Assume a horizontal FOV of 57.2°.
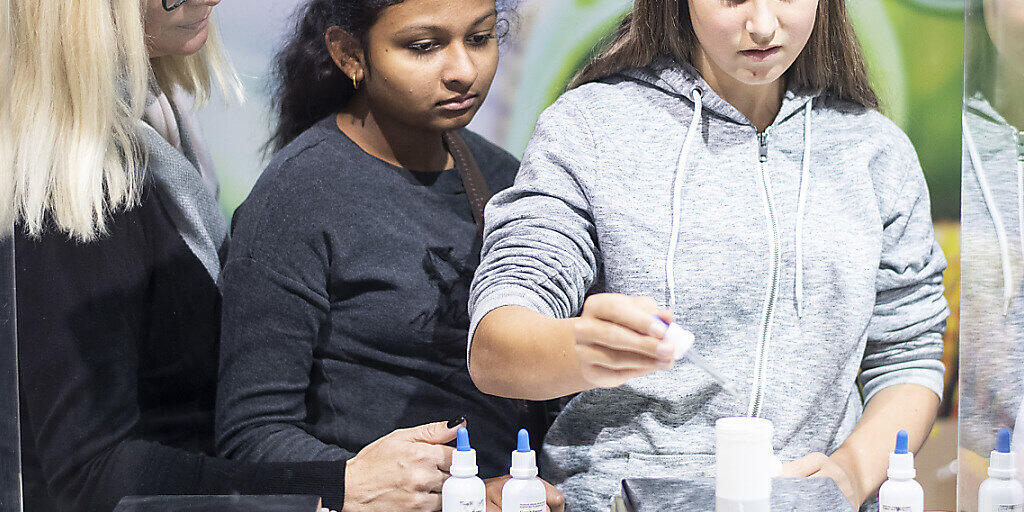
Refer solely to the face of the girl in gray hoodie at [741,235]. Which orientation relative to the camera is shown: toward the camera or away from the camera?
toward the camera

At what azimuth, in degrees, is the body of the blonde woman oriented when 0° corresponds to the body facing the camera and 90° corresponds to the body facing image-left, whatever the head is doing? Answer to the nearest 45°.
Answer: approximately 270°

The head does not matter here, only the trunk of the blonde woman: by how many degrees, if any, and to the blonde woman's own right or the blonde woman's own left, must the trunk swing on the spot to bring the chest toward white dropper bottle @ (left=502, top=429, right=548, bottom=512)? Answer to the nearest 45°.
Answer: approximately 45° to the blonde woman's own right

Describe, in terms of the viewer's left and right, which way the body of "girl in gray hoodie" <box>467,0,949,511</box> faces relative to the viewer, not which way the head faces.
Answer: facing the viewer

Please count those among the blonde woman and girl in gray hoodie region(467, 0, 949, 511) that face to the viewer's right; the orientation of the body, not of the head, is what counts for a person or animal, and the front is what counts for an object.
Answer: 1

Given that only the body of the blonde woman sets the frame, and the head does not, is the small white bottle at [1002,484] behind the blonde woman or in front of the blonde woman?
in front

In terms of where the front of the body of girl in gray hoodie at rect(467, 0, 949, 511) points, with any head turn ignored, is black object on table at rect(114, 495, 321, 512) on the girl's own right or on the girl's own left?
on the girl's own right

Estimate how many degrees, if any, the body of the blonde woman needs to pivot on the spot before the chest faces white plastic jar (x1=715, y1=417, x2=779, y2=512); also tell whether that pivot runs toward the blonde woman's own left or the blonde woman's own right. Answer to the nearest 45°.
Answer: approximately 45° to the blonde woman's own right

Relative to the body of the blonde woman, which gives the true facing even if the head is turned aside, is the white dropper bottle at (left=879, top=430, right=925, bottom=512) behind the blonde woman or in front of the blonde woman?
in front
